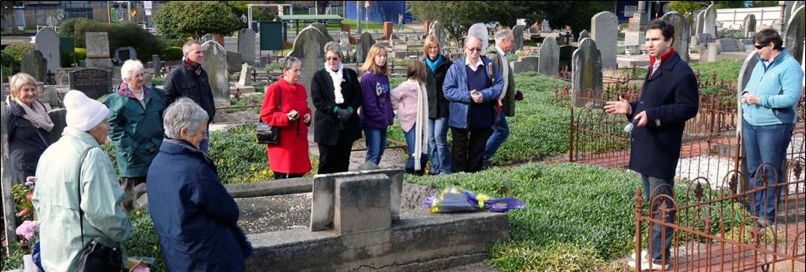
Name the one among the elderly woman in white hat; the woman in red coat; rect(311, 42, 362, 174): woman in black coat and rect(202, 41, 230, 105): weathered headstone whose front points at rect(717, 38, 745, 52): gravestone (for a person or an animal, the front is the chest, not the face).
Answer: the elderly woman in white hat

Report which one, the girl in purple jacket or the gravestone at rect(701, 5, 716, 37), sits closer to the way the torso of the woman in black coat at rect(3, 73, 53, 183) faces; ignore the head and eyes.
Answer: the girl in purple jacket

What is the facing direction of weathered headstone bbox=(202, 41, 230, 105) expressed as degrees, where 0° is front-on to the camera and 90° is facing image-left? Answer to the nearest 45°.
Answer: approximately 0°

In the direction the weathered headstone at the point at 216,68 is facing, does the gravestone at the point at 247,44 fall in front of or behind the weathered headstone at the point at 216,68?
behind

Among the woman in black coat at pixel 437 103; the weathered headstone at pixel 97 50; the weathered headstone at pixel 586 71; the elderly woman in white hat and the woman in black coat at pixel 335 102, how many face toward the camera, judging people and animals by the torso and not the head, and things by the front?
4

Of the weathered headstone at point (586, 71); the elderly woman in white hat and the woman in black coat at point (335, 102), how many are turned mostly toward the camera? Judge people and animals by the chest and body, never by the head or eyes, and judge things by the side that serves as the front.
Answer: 2

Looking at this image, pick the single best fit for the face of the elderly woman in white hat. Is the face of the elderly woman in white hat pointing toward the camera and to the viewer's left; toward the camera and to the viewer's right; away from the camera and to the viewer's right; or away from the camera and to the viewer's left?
away from the camera and to the viewer's right

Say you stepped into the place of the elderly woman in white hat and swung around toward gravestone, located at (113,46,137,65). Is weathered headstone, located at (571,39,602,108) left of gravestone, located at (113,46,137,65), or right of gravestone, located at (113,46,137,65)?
right

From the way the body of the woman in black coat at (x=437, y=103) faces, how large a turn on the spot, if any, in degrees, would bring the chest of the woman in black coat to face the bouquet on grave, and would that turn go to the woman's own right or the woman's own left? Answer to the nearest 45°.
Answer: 0° — they already face it

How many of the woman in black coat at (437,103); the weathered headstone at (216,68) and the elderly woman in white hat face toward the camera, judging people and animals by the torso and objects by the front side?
2
